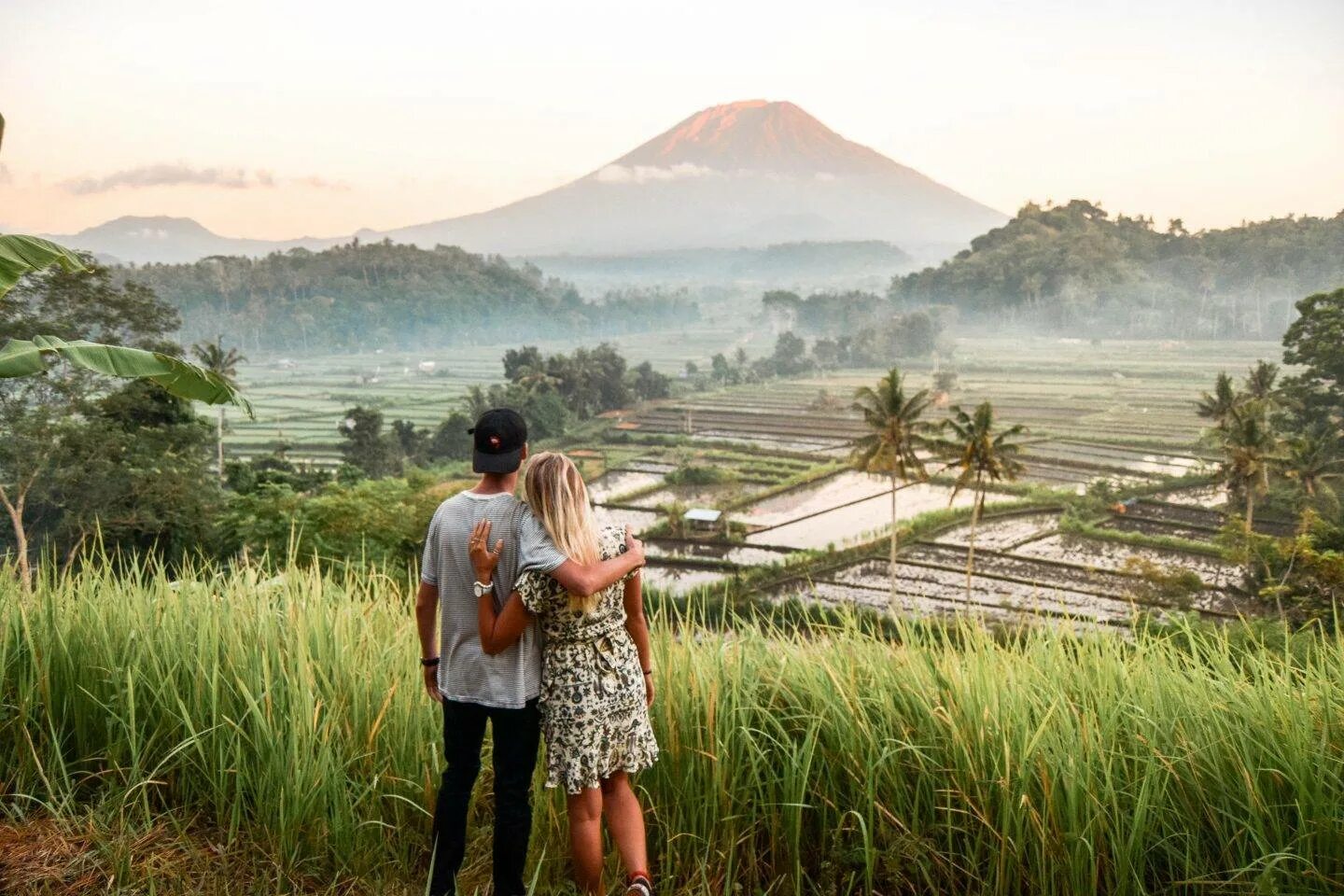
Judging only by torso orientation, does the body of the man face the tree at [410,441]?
yes

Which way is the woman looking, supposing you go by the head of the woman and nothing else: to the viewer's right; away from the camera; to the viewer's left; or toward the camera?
away from the camera

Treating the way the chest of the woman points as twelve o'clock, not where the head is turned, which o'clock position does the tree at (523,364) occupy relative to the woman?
The tree is roughly at 12 o'clock from the woman.

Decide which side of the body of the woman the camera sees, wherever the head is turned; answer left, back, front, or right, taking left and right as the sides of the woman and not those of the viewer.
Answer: back

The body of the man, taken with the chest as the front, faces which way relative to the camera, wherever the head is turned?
away from the camera
